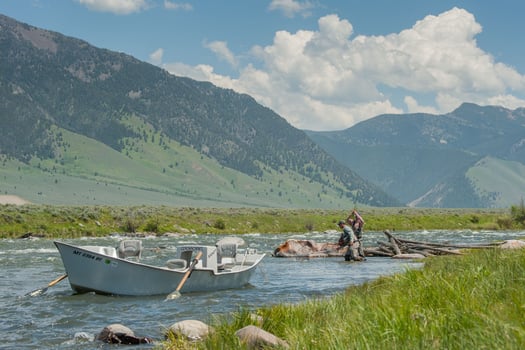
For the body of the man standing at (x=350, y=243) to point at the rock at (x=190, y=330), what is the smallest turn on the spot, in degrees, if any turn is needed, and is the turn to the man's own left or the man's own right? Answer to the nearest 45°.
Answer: approximately 90° to the man's own left

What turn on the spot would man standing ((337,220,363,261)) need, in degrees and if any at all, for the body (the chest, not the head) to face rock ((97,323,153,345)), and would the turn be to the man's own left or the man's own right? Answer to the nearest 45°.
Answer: approximately 90° to the man's own left

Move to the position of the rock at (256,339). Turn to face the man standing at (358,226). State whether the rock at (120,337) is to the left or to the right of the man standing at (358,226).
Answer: left

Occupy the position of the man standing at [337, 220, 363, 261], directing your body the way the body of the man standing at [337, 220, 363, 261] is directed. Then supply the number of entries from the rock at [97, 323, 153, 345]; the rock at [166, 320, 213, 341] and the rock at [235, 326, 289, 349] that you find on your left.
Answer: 3
